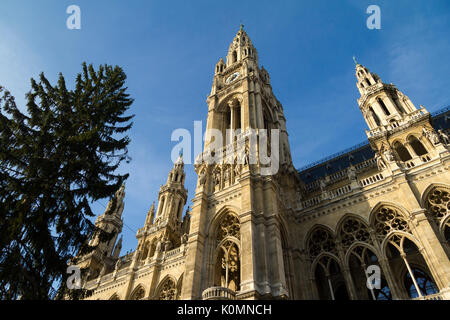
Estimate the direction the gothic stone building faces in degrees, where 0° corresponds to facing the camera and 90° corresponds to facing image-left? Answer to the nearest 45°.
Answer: approximately 45°

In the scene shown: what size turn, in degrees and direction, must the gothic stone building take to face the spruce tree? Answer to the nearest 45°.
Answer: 0° — it already faces it
